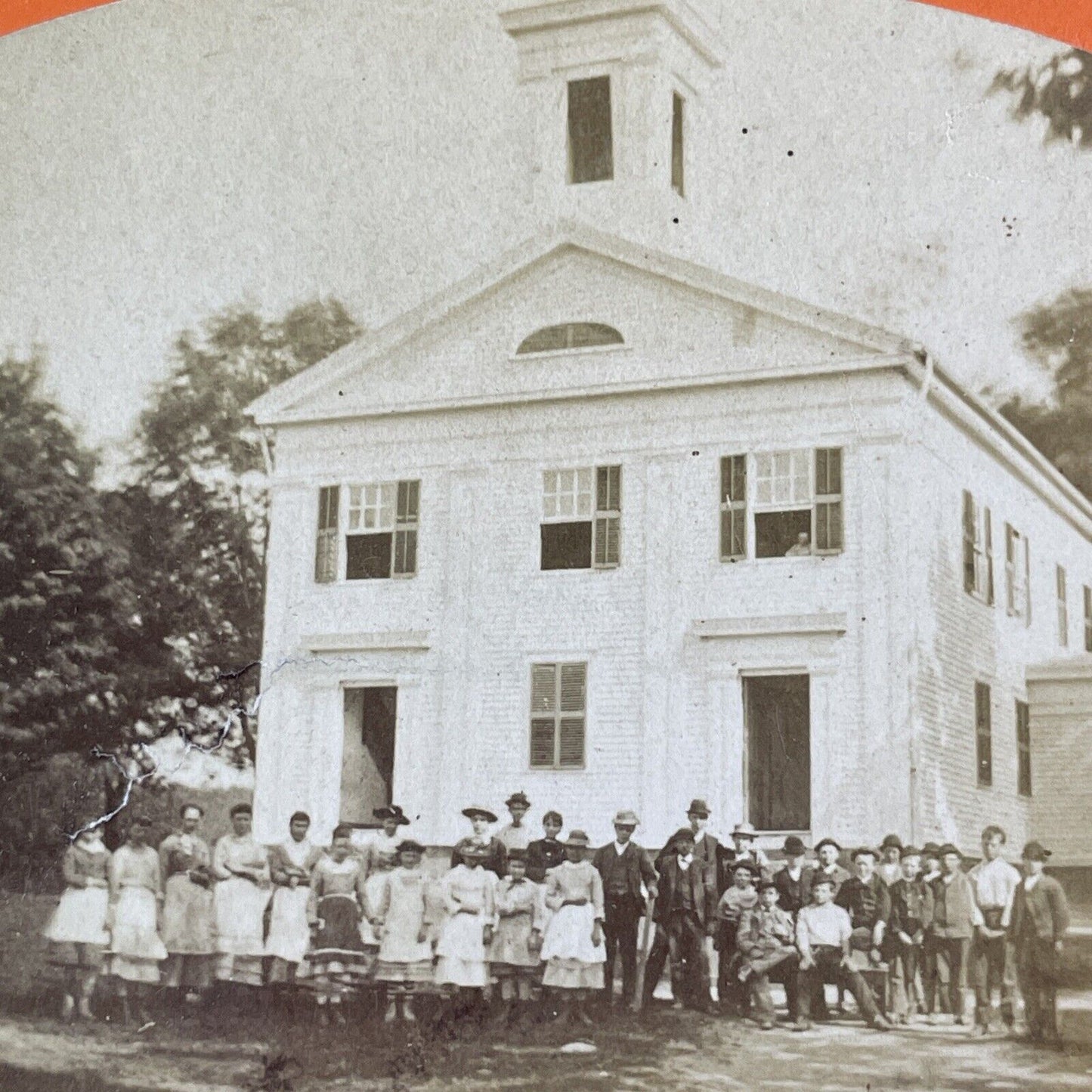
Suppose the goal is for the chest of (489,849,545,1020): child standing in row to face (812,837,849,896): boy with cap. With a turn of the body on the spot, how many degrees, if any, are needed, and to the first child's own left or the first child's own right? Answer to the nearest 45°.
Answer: approximately 90° to the first child's own left
